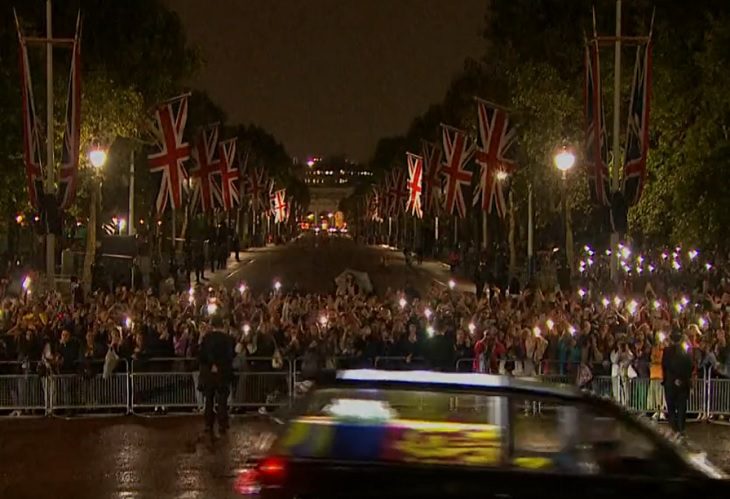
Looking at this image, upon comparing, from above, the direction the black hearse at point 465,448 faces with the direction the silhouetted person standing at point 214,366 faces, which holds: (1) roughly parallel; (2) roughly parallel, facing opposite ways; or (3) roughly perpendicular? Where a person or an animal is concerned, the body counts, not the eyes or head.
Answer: roughly perpendicular

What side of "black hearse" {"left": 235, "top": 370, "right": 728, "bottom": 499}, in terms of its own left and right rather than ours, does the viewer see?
right

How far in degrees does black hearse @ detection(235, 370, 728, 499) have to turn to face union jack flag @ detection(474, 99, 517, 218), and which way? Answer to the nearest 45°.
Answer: approximately 90° to its left

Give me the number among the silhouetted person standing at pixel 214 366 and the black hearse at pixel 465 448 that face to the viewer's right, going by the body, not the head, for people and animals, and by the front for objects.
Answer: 1

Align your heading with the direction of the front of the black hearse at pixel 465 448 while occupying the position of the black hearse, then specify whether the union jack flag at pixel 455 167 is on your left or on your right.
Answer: on your left

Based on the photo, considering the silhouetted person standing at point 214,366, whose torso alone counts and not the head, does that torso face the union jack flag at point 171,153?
yes

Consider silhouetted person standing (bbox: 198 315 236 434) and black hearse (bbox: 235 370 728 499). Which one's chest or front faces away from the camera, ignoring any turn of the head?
the silhouetted person standing

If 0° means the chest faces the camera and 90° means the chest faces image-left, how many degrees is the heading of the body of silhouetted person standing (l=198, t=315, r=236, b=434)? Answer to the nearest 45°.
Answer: approximately 180°

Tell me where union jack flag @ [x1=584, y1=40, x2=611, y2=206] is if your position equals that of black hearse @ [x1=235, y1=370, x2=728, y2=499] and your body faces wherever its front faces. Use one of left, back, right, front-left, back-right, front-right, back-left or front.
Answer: left

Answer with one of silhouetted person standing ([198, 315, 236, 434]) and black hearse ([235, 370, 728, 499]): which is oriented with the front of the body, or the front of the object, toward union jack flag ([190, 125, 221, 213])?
the silhouetted person standing

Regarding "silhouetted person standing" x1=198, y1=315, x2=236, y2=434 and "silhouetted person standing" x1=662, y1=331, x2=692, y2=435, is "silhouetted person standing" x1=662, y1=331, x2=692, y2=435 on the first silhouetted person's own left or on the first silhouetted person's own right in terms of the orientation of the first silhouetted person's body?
on the first silhouetted person's own right

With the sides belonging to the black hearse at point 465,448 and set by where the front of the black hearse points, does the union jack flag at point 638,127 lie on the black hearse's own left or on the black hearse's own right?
on the black hearse's own left
